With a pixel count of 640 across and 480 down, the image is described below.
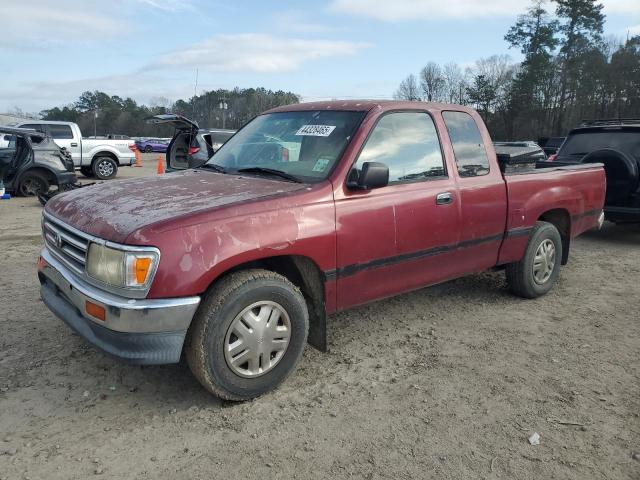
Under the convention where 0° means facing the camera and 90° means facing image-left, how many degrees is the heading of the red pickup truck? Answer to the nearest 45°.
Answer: approximately 45°

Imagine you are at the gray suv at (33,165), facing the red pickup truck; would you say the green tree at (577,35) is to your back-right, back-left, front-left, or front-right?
back-left

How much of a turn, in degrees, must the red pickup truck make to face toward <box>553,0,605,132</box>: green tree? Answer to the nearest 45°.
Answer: approximately 180°

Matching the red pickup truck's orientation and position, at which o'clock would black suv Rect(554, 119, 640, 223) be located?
The black suv is roughly at 6 o'clock from the red pickup truck.
